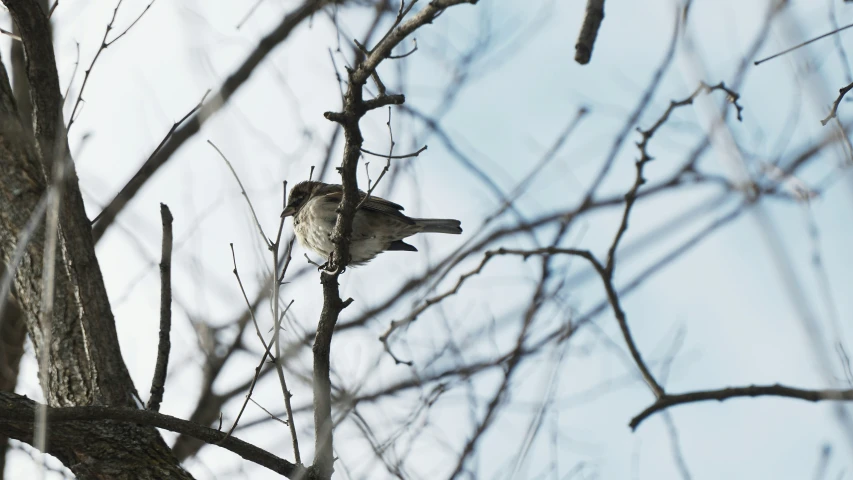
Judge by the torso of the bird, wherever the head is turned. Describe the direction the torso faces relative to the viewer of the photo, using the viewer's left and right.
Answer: facing to the left of the viewer
